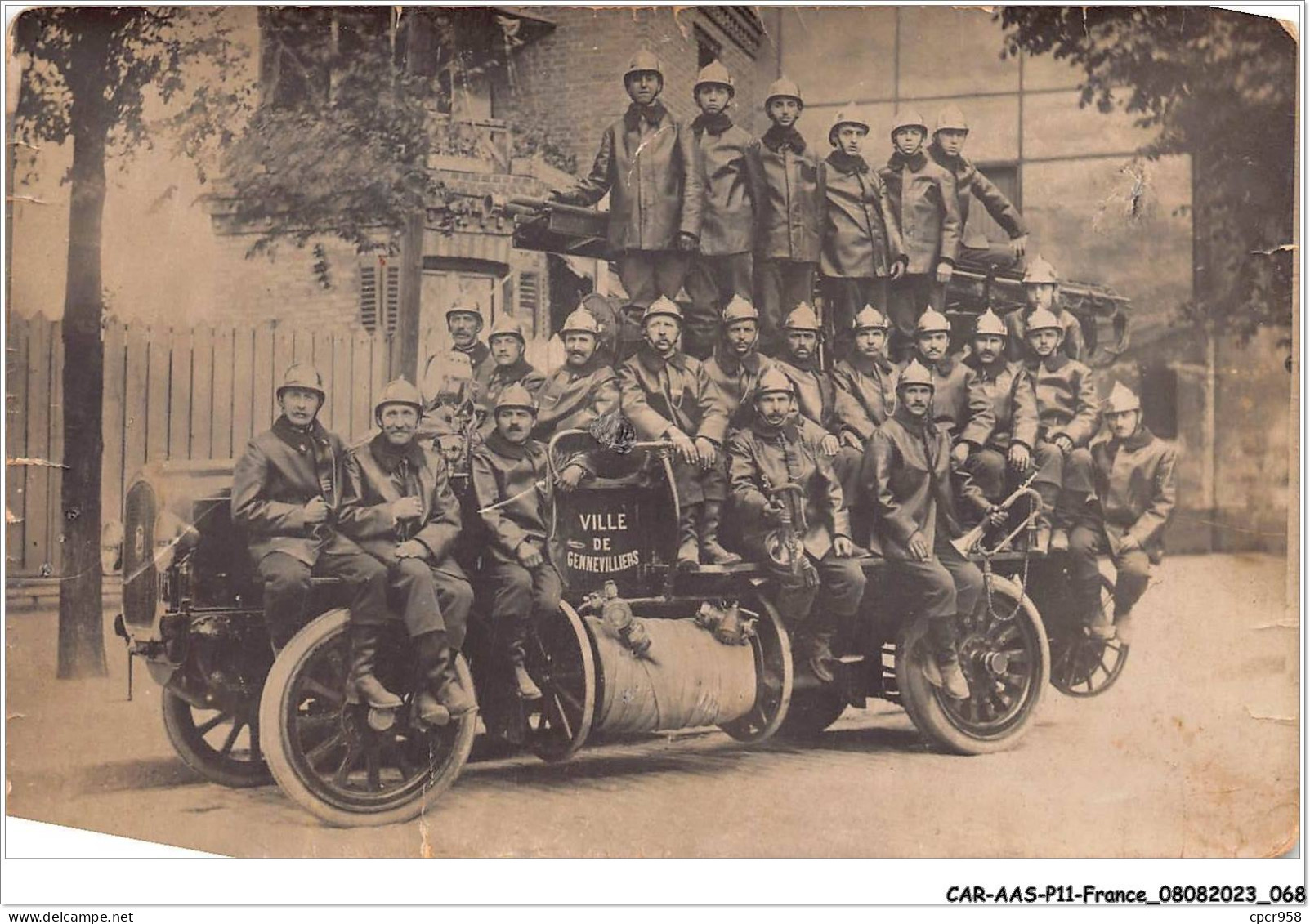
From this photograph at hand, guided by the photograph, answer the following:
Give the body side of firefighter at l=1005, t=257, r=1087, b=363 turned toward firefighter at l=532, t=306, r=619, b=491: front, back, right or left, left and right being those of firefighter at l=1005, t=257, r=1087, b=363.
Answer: right

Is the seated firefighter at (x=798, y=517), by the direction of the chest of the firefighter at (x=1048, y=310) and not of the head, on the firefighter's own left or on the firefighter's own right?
on the firefighter's own right

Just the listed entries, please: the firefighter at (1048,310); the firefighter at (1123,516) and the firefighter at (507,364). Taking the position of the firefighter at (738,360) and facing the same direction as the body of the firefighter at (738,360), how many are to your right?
1

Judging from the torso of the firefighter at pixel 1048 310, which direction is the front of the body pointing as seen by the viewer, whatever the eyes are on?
toward the camera

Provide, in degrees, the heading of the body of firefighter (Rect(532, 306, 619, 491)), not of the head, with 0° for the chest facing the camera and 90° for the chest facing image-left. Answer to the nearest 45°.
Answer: approximately 45°
